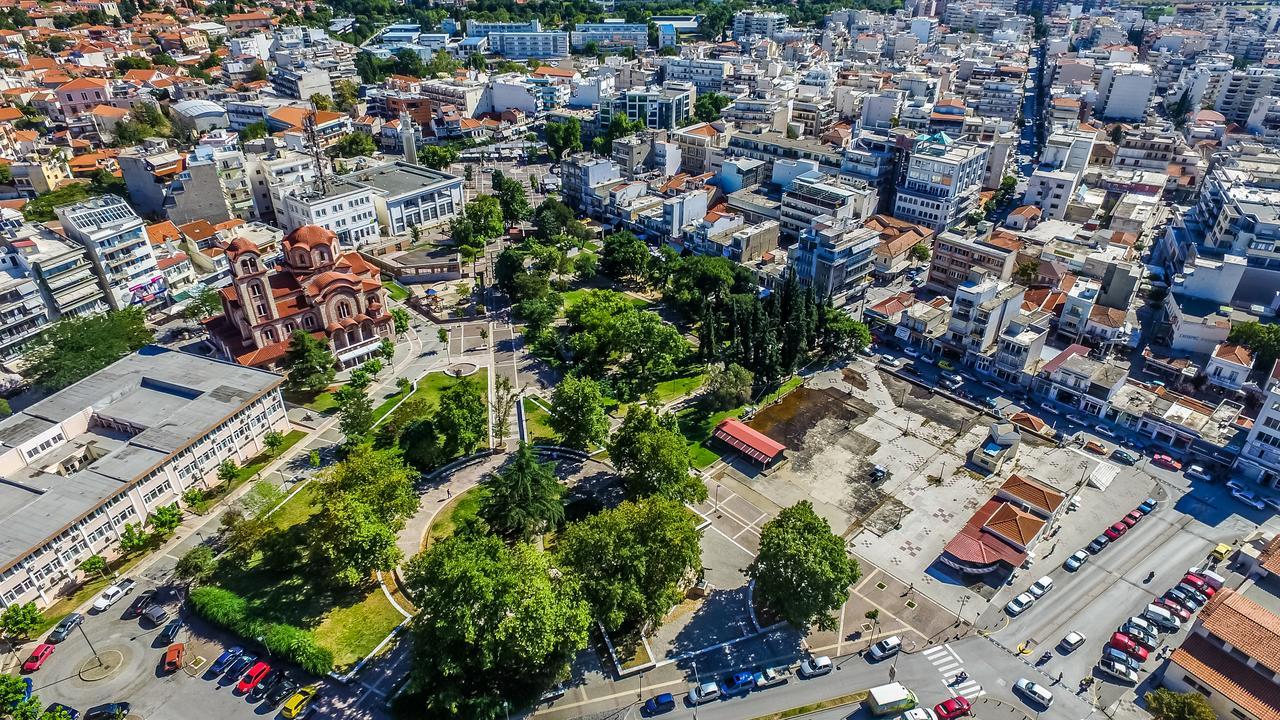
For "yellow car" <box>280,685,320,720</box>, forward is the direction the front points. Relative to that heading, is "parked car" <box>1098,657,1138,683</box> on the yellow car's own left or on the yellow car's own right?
on the yellow car's own right

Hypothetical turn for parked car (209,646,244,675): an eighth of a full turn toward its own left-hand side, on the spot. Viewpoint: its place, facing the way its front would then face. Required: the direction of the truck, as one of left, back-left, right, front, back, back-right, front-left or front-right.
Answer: back-right

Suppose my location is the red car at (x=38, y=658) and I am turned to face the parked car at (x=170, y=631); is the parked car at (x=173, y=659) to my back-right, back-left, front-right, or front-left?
front-right

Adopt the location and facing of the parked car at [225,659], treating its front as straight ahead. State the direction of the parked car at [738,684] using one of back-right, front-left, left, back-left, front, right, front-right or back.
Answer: right

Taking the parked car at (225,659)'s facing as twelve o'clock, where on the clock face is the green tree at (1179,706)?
The green tree is roughly at 3 o'clock from the parked car.

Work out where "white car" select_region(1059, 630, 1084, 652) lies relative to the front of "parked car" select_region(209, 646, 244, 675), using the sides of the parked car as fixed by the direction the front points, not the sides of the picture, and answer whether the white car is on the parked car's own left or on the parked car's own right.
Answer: on the parked car's own right

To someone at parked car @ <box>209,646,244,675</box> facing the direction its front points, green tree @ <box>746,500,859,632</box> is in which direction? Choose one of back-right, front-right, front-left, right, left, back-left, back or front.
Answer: right

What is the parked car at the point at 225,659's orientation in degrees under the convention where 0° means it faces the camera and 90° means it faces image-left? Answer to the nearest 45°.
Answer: approximately 225°

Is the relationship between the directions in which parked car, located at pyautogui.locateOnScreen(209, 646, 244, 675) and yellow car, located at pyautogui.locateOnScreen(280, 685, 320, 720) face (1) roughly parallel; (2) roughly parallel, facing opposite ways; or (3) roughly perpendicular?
roughly parallel

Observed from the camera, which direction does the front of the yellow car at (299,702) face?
facing away from the viewer and to the right of the viewer

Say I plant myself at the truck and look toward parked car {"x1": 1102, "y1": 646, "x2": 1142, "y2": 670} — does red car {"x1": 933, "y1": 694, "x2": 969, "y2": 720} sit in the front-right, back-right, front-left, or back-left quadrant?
front-right

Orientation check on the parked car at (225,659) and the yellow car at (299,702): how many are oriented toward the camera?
0

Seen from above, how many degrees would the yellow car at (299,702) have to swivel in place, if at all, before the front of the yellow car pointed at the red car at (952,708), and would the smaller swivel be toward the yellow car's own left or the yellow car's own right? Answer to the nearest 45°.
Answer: approximately 90° to the yellow car's own right
